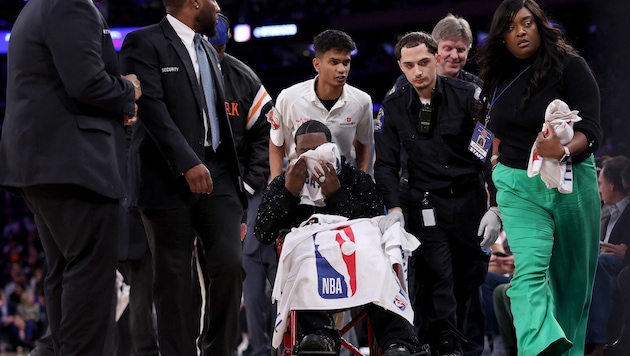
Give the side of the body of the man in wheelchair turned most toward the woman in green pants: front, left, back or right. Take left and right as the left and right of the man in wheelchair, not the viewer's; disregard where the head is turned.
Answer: left

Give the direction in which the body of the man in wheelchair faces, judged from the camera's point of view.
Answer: toward the camera

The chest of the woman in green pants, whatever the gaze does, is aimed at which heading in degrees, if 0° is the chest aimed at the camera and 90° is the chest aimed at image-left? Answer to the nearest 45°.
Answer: approximately 45°

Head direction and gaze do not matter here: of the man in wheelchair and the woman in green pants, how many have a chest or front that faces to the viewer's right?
0

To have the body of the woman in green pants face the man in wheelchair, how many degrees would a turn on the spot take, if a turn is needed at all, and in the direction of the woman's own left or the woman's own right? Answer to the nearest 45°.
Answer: approximately 45° to the woman's own right
